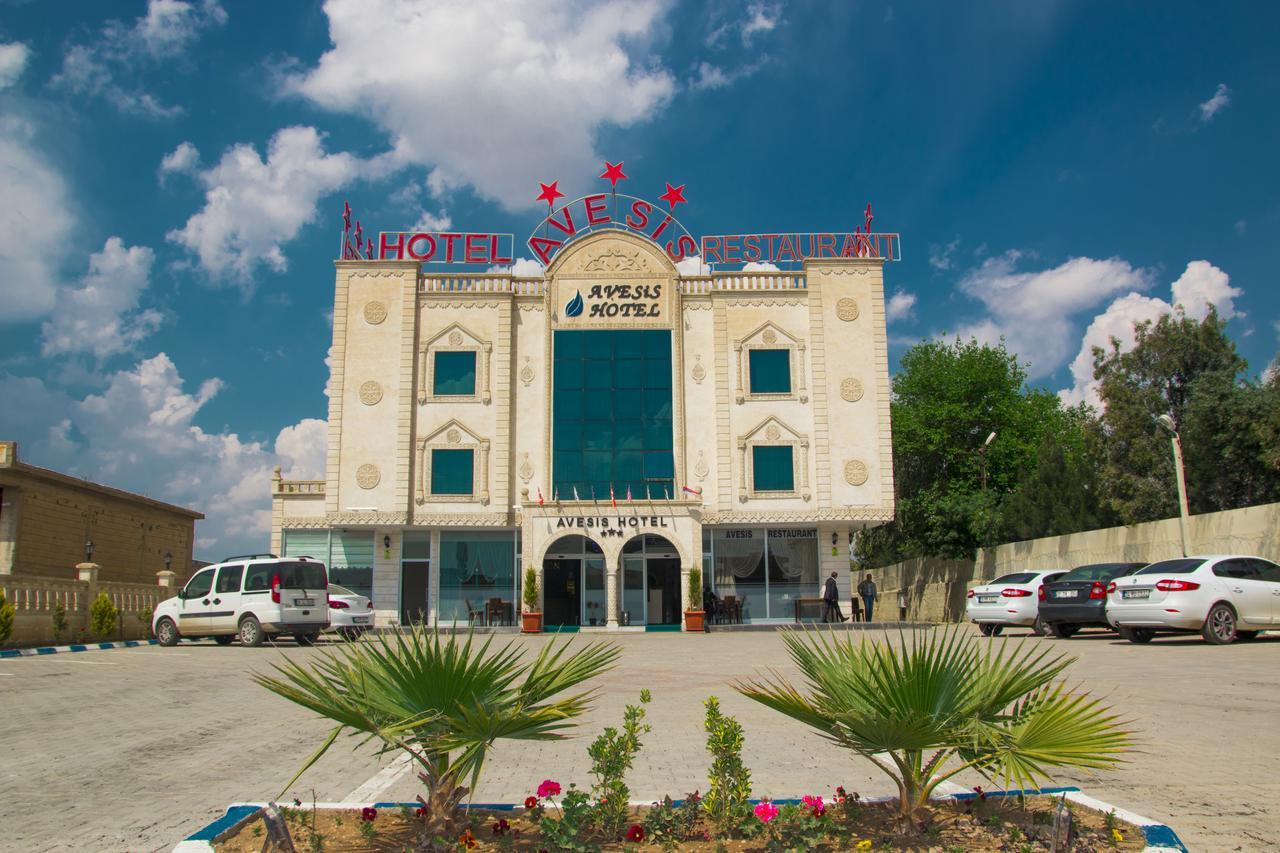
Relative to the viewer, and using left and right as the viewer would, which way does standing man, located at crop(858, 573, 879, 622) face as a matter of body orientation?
facing the viewer

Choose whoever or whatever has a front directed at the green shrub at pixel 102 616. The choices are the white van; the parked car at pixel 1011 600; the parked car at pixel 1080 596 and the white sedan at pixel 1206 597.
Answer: the white van

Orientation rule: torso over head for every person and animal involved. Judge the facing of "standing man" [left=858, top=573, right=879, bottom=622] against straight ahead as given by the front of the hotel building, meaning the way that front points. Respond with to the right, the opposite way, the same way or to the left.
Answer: the same way

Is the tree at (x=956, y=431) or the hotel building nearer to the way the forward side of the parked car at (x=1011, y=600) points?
the tree

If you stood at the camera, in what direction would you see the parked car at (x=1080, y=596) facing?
facing away from the viewer and to the right of the viewer

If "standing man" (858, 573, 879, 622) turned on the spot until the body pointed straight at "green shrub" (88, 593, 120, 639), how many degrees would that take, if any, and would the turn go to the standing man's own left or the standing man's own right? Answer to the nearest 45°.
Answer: approximately 45° to the standing man's own right

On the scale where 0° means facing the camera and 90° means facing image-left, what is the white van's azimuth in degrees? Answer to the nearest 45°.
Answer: approximately 135°

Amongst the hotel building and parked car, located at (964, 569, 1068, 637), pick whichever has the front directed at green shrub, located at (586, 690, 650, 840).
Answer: the hotel building

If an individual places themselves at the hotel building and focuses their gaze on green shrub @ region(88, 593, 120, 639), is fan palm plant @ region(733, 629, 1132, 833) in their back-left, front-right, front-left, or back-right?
front-left

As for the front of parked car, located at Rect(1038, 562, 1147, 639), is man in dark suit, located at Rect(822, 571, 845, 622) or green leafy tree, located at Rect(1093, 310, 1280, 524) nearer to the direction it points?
the green leafy tree

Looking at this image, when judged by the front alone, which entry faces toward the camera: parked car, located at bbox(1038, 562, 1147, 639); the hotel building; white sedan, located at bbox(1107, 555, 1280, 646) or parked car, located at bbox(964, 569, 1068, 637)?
the hotel building

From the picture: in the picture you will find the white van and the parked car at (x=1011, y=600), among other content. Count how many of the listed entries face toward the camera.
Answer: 0

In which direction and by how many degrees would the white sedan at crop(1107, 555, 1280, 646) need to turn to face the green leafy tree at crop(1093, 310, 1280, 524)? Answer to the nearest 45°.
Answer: approximately 45° to its left

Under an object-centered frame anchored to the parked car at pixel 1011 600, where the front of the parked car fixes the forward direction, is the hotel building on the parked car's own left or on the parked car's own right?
on the parked car's own left

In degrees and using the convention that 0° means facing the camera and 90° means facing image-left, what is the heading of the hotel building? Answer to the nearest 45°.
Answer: approximately 0°

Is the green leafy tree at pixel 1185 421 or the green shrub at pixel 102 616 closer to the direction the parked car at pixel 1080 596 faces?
the green leafy tree

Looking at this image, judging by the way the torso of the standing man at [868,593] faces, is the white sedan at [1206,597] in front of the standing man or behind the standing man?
in front

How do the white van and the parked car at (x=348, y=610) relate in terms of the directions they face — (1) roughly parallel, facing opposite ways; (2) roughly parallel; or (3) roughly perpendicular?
roughly parallel

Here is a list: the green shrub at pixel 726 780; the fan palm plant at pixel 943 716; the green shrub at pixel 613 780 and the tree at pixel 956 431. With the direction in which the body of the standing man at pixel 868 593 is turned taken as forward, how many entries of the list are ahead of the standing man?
3

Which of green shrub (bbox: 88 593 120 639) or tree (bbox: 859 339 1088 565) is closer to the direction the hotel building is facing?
the green shrub

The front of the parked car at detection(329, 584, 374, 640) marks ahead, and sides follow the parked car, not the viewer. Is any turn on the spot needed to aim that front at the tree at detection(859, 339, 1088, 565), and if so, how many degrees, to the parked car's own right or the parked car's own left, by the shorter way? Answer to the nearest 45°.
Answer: approximately 90° to the parked car's own right
